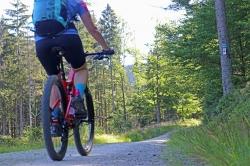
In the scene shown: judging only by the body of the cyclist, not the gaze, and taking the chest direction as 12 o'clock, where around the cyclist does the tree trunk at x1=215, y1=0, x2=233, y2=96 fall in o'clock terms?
The tree trunk is roughly at 1 o'clock from the cyclist.

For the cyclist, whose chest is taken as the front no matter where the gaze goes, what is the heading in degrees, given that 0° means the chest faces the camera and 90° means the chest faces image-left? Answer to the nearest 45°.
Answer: approximately 180°
